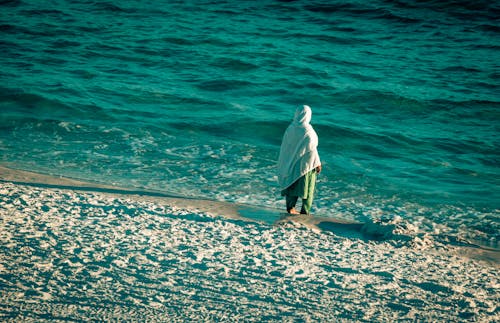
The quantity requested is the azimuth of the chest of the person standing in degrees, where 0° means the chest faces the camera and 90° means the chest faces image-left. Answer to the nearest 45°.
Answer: approximately 225°
